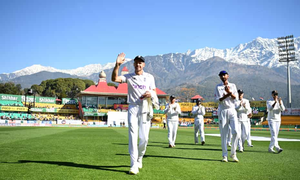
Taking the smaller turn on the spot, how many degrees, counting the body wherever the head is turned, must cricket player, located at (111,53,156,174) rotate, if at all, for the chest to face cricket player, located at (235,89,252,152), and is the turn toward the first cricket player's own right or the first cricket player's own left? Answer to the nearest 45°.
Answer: approximately 135° to the first cricket player's own left

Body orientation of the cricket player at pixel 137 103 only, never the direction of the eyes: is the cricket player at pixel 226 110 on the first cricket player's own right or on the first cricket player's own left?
on the first cricket player's own left

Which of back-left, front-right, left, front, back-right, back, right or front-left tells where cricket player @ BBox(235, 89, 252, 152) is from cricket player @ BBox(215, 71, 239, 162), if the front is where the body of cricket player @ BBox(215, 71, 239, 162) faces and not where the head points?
back

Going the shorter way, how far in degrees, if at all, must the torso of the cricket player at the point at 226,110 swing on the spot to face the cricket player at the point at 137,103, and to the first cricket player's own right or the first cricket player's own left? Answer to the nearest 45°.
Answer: approximately 45° to the first cricket player's own right

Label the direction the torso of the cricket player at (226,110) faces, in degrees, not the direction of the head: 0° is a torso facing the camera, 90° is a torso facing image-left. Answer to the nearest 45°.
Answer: approximately 0°

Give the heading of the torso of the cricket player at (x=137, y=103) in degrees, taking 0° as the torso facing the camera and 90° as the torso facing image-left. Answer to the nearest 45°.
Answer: approximately 0°

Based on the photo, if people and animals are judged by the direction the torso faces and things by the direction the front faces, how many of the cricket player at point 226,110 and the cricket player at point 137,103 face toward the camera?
2
